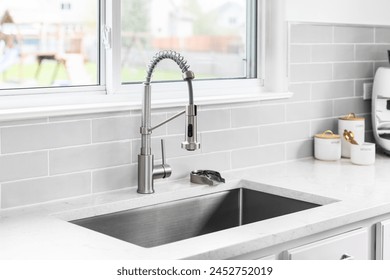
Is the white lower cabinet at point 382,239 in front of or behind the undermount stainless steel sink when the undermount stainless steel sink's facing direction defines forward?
in front

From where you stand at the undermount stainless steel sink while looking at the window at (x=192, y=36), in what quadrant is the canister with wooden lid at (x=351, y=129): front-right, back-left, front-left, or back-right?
front-right

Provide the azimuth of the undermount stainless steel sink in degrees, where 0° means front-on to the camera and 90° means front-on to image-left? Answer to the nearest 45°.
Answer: approximately 315°

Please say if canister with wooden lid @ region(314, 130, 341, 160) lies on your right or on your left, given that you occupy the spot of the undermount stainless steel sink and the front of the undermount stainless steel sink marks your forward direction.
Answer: on your left

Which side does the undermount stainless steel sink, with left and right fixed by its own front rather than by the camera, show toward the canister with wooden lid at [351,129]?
left

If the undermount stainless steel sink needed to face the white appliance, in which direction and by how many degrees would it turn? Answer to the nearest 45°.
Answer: approximately 90° to its left

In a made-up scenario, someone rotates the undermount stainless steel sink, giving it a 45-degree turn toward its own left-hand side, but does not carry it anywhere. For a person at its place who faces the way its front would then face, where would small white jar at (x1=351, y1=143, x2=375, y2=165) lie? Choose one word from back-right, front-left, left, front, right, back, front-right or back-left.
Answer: front-left
